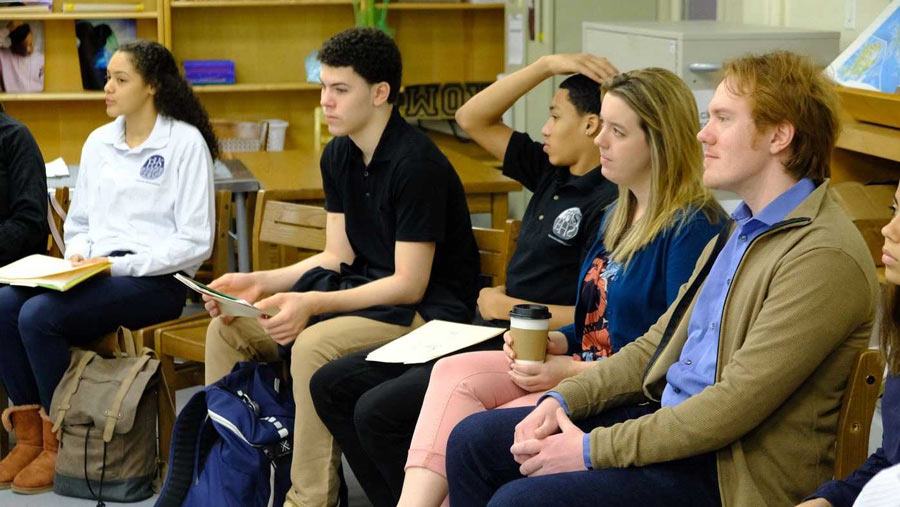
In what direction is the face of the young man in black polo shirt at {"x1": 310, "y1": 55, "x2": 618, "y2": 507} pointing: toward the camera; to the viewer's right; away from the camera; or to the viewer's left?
to the viewer's left

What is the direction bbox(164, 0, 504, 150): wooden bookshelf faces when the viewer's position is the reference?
facing the viewer

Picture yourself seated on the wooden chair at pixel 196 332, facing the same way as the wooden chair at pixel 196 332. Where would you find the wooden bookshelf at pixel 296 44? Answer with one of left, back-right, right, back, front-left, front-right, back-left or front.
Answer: back-right

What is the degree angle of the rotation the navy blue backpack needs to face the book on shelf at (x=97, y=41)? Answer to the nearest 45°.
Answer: approximately 135° to its left

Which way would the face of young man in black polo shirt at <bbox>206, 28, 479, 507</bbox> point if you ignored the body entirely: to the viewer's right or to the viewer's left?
to the viewer's left

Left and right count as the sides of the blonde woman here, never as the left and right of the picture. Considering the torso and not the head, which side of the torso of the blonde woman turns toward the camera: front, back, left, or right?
left

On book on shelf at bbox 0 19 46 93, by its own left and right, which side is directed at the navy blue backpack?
front

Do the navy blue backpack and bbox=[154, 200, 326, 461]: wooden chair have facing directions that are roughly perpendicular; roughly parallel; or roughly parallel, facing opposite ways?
roughly perpendicular

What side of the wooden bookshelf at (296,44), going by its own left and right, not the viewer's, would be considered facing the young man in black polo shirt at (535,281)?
front

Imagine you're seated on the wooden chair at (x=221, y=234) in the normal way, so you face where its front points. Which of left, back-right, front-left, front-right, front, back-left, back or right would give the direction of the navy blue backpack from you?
front-left
